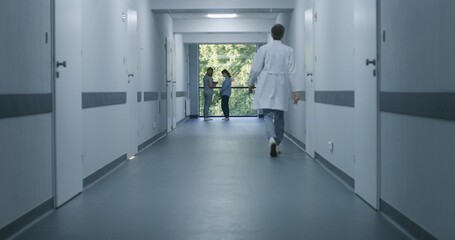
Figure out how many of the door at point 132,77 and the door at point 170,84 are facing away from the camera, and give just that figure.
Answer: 0

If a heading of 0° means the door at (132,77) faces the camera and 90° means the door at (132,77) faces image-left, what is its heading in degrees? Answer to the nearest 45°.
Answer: approximately 270°

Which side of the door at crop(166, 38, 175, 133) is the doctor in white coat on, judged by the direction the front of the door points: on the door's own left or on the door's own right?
on the door's own right

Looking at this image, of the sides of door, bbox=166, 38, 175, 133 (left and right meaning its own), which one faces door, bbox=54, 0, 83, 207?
right

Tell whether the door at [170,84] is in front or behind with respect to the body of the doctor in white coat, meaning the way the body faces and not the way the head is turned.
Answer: in front

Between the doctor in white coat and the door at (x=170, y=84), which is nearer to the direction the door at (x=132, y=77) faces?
the doctor in white coat

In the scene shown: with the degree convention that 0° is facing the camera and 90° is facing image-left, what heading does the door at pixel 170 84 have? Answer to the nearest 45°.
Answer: approximately 270°

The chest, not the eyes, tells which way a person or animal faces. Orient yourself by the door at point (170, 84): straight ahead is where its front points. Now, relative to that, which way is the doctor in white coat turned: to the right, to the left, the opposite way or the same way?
to the left

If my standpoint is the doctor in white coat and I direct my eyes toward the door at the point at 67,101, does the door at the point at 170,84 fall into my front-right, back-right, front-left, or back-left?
back-right

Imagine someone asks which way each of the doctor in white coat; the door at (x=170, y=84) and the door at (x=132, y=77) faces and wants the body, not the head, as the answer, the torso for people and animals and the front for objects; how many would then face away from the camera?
1

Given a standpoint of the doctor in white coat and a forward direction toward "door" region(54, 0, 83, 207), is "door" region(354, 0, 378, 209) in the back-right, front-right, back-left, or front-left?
front-left

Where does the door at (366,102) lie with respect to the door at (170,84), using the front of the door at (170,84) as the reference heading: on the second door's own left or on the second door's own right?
on the second door's own right

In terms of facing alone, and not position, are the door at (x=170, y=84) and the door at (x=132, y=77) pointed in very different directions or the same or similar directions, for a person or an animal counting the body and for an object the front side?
same or similar directions

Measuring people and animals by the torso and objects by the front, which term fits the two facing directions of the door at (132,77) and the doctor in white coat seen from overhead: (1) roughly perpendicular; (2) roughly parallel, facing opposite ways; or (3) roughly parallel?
roughly perpendicular

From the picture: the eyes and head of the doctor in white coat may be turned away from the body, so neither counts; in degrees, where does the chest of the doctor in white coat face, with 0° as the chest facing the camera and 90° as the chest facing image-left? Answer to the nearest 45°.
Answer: approximately 180°
